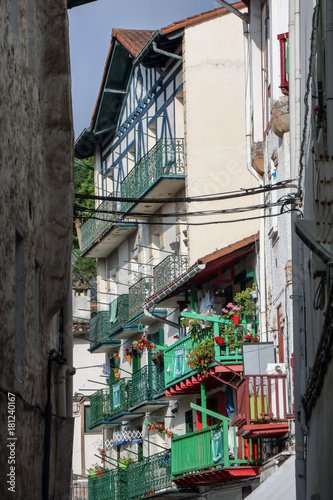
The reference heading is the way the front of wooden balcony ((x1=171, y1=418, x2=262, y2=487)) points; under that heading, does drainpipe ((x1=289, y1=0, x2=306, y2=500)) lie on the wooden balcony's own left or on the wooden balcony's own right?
on the wooden balcony's own left

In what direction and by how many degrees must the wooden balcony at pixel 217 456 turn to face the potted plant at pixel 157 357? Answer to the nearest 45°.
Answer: approximately 135° to its right

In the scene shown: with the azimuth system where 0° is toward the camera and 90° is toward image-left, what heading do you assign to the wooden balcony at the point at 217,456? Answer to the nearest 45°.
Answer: approximately 45°

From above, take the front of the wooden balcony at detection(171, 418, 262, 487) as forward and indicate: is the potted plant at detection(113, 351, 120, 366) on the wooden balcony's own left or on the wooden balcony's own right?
on the wooden balcony's own right

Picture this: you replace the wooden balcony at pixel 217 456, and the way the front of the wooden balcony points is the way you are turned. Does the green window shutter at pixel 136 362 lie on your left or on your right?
on your right
